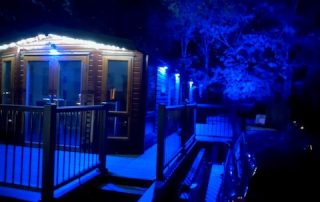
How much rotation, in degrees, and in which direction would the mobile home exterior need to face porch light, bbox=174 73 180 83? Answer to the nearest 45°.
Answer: approximately 135° to its left

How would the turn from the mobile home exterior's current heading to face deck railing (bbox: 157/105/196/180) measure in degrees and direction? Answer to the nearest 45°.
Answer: approximately 45° to its left

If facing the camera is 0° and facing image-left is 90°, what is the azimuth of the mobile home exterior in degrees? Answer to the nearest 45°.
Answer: approximately 0°

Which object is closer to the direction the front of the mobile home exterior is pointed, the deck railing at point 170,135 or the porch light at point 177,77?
the deck railing
